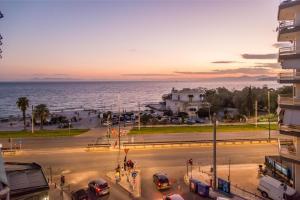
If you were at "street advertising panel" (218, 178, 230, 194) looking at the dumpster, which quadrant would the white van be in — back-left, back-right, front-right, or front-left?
back-left

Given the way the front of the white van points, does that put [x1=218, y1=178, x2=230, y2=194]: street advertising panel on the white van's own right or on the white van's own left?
on the white van's own right

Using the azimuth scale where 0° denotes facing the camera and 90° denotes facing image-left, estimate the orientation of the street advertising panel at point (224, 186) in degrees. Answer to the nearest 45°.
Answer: approximately 45°

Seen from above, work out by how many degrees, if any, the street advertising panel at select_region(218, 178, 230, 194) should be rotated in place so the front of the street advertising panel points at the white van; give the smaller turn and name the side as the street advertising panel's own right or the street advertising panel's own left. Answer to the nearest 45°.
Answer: approximately 135° to the street advertising panel's own left

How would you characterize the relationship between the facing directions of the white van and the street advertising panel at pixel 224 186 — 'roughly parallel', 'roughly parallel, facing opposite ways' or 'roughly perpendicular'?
roughly perpendicular
